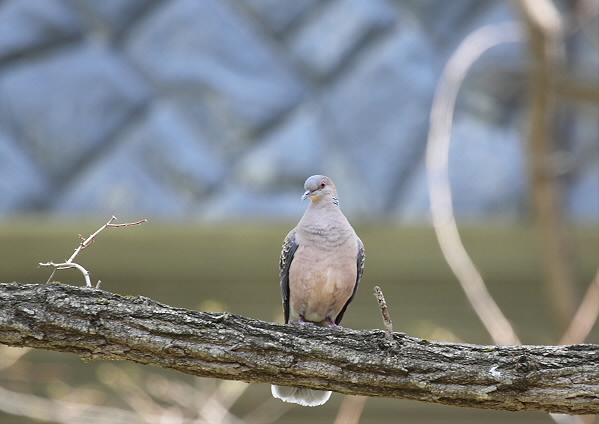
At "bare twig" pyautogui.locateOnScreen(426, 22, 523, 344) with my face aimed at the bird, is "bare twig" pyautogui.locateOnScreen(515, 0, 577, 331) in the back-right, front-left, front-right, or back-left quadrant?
back-left

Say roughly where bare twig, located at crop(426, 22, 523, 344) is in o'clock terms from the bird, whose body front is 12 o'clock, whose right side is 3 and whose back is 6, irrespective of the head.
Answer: The bare twig is roughly at 7 o'clock from the bird.

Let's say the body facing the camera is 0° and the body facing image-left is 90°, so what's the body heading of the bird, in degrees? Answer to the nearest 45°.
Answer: approximately 0°

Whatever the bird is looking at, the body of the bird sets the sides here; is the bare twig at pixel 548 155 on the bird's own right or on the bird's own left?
on the bird's own left
